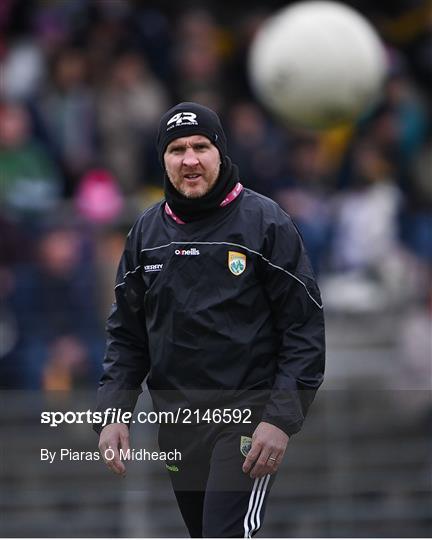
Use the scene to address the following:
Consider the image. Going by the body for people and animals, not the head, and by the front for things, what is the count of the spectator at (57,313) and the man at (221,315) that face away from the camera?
0

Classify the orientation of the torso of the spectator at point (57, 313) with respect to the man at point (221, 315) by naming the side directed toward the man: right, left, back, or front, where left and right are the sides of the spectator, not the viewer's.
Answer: front

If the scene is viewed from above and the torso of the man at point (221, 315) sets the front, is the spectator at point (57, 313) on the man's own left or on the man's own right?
on the man's own right

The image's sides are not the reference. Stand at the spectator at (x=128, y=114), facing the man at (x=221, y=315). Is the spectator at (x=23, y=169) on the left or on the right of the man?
right

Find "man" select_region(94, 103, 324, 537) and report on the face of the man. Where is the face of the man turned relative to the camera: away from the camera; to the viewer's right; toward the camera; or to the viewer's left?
toward the camera

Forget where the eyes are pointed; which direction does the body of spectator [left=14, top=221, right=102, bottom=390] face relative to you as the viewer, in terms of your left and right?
facing the viewer

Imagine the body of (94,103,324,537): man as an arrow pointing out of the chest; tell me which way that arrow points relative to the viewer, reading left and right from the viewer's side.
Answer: facing the viewer and to the left of the viewer
